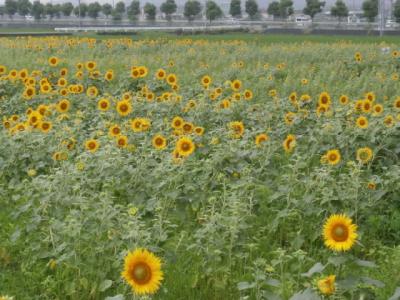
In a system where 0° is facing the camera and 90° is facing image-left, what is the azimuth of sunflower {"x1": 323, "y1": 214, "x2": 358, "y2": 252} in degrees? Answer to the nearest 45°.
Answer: approximately 0°

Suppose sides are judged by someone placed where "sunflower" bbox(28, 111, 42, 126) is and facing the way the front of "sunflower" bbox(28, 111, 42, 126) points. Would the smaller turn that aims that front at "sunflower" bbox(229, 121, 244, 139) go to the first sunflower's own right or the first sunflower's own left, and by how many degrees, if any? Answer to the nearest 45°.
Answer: approximately 45° to the first sunflower's own left

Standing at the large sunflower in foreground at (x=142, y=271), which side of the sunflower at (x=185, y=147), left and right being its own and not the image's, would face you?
front

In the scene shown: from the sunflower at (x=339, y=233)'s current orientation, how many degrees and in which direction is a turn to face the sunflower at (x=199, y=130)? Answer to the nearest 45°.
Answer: approximately 135° to its right

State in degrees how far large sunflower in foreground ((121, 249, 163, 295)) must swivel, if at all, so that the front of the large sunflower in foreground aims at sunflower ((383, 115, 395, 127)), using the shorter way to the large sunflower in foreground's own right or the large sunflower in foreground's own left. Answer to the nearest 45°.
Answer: approximately 135° to the large sunflower in foreground's own left

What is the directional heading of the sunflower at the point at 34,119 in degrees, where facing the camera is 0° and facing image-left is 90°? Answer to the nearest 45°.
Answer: approximately 0°

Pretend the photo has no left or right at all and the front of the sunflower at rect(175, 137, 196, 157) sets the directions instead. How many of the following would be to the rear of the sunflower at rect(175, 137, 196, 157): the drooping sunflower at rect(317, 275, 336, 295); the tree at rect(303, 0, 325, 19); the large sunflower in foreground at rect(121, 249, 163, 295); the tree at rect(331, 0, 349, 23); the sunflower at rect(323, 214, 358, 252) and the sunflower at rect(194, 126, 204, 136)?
3
